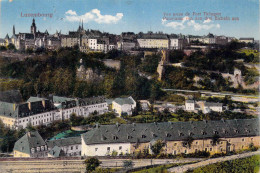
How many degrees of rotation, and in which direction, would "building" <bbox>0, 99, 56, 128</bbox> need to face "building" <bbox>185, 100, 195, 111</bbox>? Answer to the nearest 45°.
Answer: approximately 45° to its left

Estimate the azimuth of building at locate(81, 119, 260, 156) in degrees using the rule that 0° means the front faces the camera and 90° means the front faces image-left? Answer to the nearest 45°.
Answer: approximately 0°

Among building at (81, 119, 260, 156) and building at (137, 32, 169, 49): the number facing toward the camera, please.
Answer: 2

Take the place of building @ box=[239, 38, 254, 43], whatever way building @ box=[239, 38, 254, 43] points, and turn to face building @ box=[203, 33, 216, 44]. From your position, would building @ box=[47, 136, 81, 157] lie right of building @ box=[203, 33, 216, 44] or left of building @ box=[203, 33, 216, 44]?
left

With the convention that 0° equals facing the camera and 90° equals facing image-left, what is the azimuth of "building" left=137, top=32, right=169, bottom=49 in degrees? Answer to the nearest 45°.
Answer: approximately 0°

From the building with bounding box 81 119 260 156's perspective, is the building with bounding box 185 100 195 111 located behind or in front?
behind

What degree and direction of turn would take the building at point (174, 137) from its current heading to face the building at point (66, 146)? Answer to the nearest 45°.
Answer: approximately 90° to its right

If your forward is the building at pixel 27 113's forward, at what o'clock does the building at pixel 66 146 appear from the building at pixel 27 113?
the building at pixel 66 146 is roughly at 12 o'clock from the building at pixel 27 113.

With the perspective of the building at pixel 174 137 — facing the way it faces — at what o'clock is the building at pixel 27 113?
the building at pixel 27 113 is roughly at 3 o'clock from the building at pixel 174 137.
